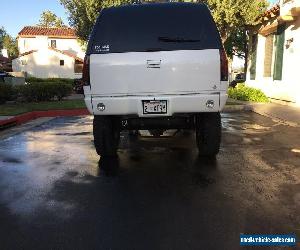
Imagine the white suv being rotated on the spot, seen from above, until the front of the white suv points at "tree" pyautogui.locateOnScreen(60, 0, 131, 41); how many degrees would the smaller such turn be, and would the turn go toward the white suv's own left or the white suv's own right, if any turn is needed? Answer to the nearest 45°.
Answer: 0° — it already faces it

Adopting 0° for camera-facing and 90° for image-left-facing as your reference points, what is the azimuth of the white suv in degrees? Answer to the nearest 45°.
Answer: approximately 180°

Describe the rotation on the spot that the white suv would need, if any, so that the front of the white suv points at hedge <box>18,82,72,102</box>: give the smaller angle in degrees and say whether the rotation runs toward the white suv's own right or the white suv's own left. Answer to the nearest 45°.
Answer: approximately 45° to the white suv's own left

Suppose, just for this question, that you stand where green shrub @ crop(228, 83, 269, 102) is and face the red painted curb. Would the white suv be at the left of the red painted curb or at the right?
left
